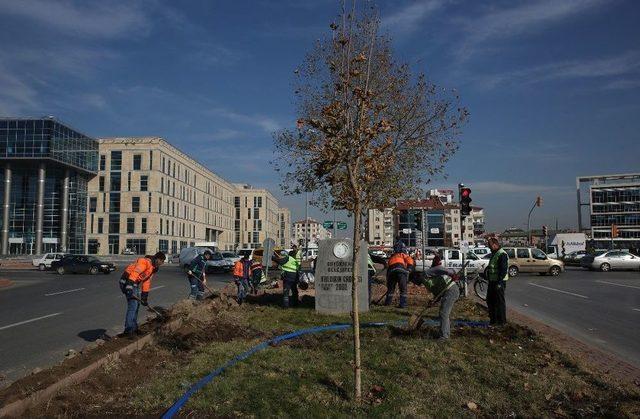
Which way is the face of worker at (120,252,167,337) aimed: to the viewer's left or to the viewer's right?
to the viewer's right

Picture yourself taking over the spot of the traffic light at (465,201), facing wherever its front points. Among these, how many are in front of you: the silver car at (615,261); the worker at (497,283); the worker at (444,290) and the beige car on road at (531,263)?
2
